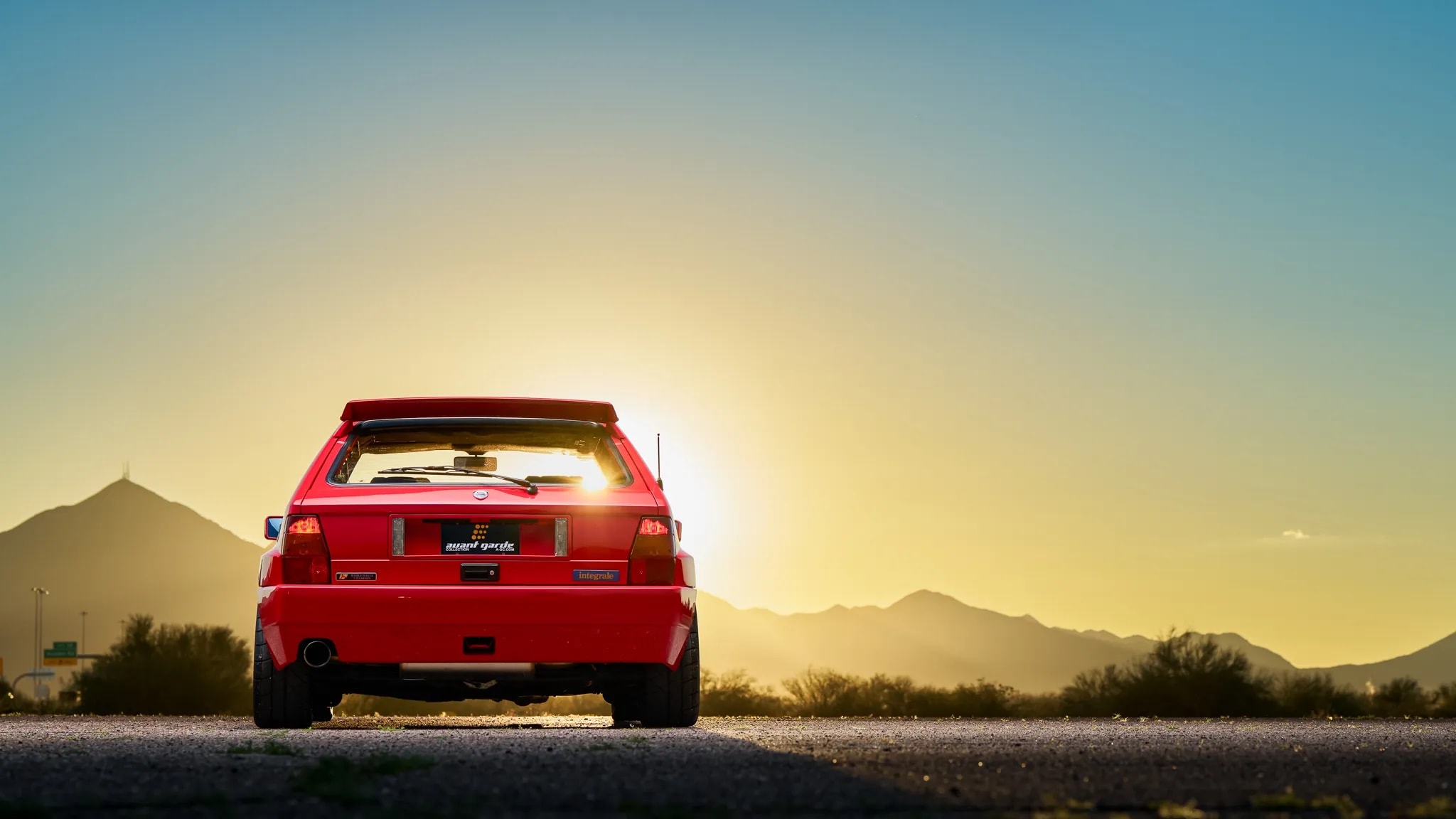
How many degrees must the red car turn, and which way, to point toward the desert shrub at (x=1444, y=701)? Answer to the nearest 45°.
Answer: approximately 45° to its right

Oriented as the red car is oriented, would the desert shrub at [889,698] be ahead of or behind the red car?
ahead

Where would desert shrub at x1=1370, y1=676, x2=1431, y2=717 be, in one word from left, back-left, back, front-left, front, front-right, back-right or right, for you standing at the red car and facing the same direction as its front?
front-right

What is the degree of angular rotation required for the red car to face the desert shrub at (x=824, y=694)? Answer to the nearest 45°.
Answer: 0° — it already faces it

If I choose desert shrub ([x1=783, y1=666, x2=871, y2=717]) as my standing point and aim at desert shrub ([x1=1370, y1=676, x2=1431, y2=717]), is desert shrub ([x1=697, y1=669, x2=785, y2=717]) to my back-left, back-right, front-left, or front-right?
back-right

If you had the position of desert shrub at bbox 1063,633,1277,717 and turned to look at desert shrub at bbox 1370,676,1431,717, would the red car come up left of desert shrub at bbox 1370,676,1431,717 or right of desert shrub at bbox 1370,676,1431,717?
right

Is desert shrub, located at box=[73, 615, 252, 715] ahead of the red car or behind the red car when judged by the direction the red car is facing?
ahead

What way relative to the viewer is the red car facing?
away from the camera

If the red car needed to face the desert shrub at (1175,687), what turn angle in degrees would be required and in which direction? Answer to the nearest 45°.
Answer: approximately 45° to its right

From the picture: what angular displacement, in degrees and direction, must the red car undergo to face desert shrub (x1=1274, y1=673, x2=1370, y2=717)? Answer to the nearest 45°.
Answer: approximately 45° to its right
